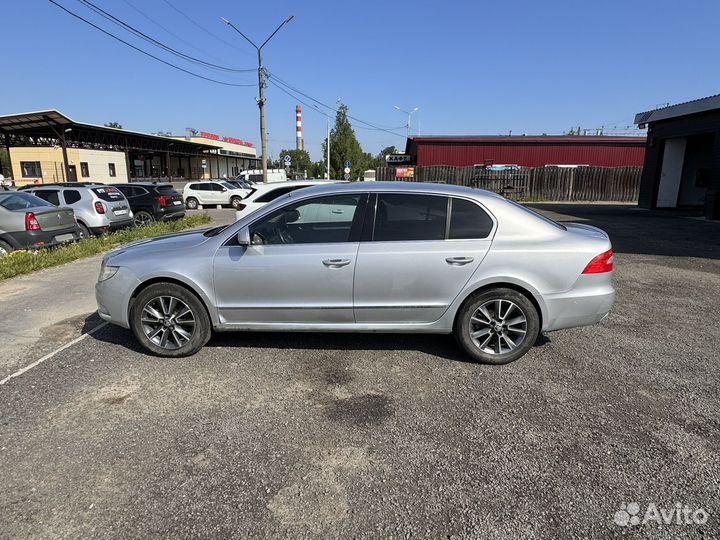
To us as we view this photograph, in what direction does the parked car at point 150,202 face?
facing away from the viewer and to the left of the viewer

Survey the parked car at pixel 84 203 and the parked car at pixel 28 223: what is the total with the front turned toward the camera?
0

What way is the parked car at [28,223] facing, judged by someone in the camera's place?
facing away from the viewer and to the left of the viewer

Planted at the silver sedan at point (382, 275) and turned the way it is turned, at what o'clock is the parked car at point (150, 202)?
The parked car is roughly at 2 o'clock from the silver sedan.

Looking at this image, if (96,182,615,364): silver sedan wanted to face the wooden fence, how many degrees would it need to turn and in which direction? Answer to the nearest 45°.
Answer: approximately 135° to its right

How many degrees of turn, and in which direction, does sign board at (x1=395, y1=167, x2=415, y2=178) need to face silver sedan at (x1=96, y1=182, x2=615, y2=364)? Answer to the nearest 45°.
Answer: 0° — it already faces it

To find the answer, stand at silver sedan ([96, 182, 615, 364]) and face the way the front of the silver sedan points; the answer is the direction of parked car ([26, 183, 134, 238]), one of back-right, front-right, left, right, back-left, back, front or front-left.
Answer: front-right

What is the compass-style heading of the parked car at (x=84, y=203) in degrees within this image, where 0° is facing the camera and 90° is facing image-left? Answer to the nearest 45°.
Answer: approximately 135°

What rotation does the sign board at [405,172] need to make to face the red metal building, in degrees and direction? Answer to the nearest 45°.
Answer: approximately 135° to its left

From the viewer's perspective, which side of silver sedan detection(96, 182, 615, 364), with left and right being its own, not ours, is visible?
left

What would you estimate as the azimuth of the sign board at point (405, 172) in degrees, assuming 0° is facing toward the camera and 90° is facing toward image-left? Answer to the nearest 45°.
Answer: approximately 0°

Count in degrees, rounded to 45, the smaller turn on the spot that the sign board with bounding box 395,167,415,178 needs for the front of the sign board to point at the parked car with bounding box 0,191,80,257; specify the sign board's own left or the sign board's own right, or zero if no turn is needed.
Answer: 0° — it already faces it

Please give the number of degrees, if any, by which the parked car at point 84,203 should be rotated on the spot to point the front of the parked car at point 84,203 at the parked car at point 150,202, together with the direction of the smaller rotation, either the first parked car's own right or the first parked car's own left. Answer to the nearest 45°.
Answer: approximately 90° to the first parked car's own right
